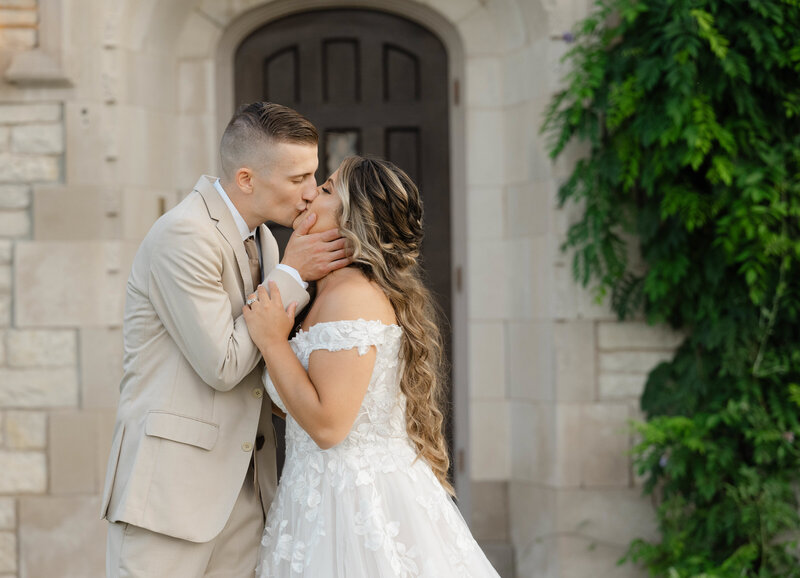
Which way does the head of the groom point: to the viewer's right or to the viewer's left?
to the viewer's right

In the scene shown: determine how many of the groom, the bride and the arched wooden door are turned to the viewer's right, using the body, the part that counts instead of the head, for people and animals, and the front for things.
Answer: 1

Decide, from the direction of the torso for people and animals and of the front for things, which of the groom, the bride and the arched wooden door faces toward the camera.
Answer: the arched wooden door

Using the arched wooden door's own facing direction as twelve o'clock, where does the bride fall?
The bride is roughly at 12 o'clock from the arched wooden door.

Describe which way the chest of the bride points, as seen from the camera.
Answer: to the viewer's left

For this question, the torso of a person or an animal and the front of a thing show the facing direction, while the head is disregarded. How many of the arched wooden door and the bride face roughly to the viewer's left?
1

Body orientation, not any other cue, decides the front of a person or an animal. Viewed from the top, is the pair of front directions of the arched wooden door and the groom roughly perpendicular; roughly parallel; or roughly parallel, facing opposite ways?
roughly perpendicular

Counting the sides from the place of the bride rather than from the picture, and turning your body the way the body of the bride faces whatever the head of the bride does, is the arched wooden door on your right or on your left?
on your right

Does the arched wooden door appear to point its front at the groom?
yes

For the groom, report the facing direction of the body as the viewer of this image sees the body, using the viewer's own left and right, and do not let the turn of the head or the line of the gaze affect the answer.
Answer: facing to the right of the viewer

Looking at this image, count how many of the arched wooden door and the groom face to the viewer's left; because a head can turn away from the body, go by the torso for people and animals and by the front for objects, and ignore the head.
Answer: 0

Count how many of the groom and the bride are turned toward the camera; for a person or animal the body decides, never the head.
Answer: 0

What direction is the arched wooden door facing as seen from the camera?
toward the camera

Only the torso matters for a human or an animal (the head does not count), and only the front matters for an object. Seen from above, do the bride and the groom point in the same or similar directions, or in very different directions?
very different directions

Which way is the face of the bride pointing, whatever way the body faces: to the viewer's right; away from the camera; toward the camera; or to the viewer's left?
to the viewer's left
